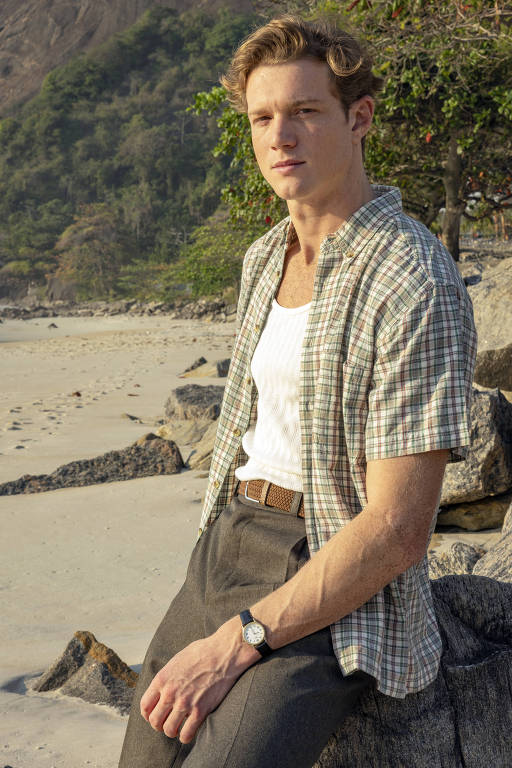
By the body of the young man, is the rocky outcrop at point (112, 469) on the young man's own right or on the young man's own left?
on the young man's own right

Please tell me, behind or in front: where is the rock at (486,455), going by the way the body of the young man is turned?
behind

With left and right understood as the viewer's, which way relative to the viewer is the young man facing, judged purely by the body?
facing the viewer and to the left of the viewer

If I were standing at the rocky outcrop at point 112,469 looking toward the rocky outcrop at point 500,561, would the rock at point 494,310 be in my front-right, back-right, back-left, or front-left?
front-left

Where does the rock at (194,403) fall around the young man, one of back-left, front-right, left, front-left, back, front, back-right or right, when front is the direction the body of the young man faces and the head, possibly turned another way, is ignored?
back-right

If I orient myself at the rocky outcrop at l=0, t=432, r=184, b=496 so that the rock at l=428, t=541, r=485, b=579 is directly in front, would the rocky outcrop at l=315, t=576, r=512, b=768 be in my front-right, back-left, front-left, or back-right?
front-right

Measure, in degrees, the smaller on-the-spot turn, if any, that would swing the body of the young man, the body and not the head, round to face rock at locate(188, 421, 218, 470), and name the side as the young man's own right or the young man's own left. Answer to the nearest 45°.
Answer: approximately 135° to the young man's own right

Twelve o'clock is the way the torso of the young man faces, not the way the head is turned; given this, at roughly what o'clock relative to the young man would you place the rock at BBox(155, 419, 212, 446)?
The rock is roughly at 4 o'clock from the young man.

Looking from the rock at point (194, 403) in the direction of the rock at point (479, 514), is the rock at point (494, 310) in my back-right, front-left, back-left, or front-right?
front-left
